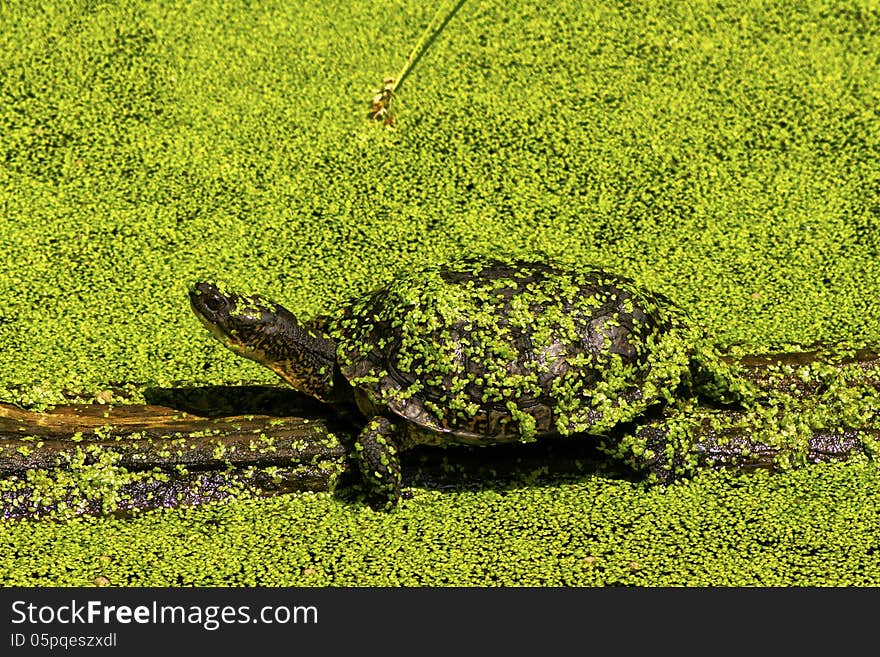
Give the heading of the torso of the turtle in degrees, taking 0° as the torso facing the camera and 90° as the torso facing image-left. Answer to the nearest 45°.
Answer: approximately 90°
